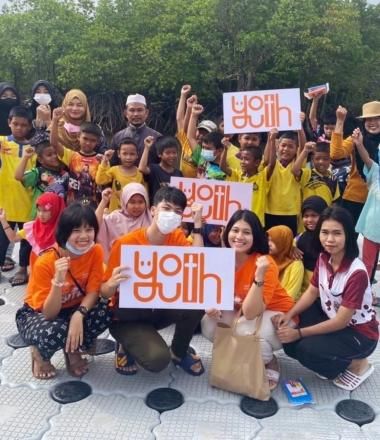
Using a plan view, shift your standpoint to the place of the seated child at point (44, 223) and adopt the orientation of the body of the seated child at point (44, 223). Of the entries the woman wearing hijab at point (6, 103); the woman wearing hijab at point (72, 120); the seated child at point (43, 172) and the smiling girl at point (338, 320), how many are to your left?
1

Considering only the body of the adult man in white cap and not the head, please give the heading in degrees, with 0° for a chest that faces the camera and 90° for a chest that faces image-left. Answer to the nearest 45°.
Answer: approximately 0°

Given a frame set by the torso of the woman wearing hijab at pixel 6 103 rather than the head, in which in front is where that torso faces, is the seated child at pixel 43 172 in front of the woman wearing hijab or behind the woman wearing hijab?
in front

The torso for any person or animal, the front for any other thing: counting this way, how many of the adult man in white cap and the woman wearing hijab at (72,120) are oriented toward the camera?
2

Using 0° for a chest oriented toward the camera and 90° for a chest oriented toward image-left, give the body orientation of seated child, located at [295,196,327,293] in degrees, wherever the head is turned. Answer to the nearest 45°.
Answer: approximately 45°

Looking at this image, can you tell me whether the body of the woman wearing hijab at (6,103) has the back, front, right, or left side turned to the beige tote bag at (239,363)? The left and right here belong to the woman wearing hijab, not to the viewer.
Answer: front
